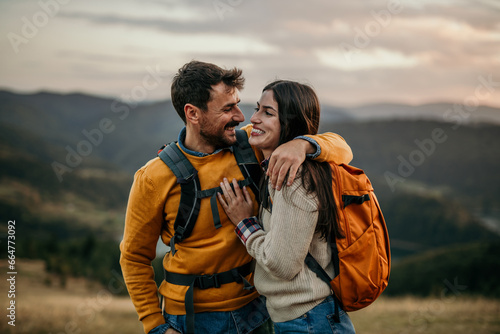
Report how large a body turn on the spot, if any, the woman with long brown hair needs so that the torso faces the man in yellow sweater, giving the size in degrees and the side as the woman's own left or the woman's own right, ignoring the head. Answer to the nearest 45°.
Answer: approximately 45° to the woman's own right

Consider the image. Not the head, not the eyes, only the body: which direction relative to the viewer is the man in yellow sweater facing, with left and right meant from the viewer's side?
facing the viewer and to the right of the viewer

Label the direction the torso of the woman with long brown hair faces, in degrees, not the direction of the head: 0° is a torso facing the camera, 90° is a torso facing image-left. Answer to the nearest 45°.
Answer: approximately 90°

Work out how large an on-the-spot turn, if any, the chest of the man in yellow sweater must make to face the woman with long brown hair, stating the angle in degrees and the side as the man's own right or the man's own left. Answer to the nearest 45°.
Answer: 0° — they already face them

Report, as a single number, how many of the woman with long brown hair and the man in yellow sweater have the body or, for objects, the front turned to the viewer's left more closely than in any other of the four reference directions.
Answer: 1
